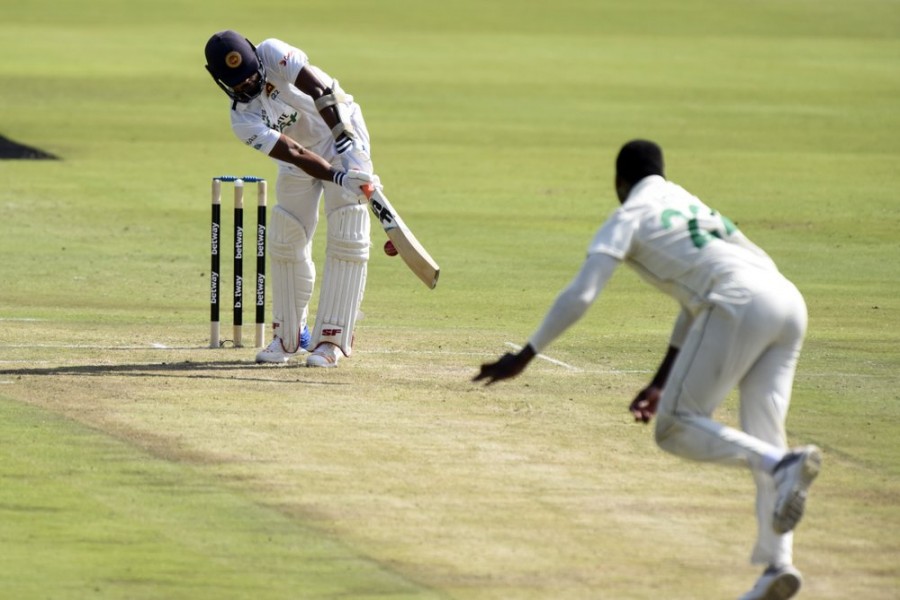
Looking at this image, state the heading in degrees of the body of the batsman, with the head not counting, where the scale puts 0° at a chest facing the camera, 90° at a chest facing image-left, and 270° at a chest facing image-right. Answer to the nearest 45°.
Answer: approximately 0°

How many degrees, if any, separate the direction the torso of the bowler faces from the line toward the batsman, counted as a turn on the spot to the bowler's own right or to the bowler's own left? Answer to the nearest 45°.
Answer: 0° — they already face them

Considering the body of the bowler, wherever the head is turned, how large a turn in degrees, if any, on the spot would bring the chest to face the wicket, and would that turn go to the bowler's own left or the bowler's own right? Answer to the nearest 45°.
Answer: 0° — they already face it

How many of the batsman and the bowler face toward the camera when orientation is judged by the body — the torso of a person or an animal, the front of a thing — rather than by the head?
1

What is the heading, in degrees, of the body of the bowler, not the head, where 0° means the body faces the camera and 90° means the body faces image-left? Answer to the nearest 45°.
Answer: approximately 135°

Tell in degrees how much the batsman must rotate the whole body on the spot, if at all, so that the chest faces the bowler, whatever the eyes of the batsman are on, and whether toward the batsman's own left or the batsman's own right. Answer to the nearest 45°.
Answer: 0° — they already face them

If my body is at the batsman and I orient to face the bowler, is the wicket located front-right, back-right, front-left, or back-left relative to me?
back-right
